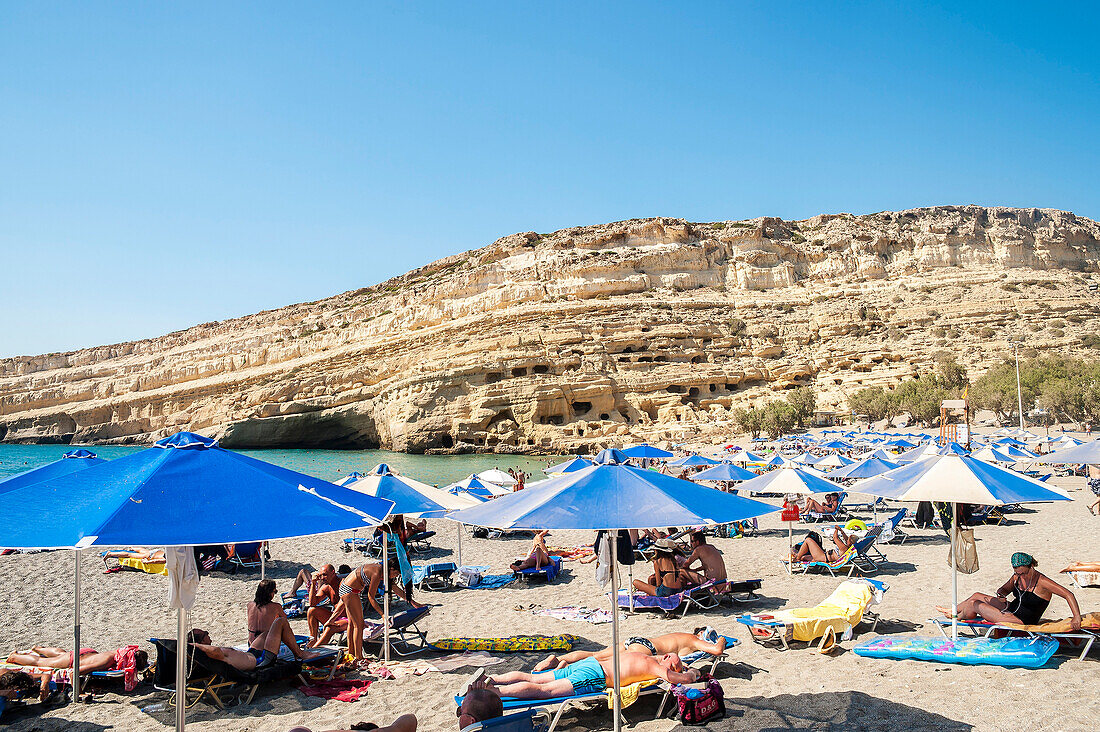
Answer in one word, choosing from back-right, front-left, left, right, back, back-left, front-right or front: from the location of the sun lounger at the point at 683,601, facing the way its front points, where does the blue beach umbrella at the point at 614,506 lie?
left

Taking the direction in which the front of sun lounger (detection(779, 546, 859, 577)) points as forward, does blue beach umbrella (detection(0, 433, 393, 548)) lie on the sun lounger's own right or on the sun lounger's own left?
on the sun lounger's own left

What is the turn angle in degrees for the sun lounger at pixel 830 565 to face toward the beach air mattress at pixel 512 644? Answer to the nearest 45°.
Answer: approximately 45° to its left

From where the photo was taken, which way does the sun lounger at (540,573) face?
to the viewer's left

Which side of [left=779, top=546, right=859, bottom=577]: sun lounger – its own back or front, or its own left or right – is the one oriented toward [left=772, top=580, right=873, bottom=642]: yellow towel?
left

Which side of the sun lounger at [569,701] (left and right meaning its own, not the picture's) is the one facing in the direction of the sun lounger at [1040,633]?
back

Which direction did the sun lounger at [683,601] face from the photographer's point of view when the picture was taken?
facing to the left of the viewer

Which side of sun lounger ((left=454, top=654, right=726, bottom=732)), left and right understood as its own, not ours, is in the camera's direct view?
left
